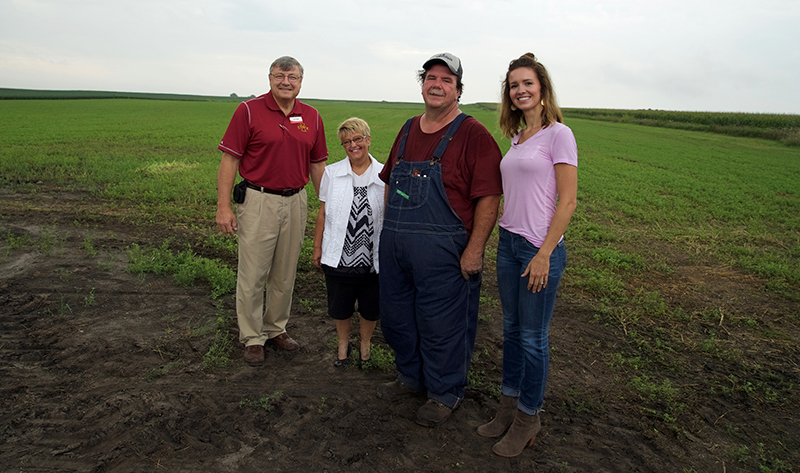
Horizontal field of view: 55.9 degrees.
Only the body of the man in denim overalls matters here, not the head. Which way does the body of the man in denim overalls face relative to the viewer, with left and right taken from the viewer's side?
facing the viewer and to the left of the viewer

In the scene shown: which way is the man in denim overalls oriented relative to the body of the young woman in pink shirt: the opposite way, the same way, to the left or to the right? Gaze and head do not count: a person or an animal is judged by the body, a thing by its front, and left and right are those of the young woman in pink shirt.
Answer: the same way

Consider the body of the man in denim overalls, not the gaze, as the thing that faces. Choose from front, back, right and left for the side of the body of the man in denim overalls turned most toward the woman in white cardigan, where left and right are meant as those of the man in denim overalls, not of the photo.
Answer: right

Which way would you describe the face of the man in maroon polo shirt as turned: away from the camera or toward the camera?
toward the camera

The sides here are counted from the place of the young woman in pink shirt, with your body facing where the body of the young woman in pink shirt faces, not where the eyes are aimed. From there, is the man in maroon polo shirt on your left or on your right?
on your right

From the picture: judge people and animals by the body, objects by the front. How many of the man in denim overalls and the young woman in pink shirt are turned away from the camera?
0

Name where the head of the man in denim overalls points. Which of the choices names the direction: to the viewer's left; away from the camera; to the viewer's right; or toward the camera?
toward the camera

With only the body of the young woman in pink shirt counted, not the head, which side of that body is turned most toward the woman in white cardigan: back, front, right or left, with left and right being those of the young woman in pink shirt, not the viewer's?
right
